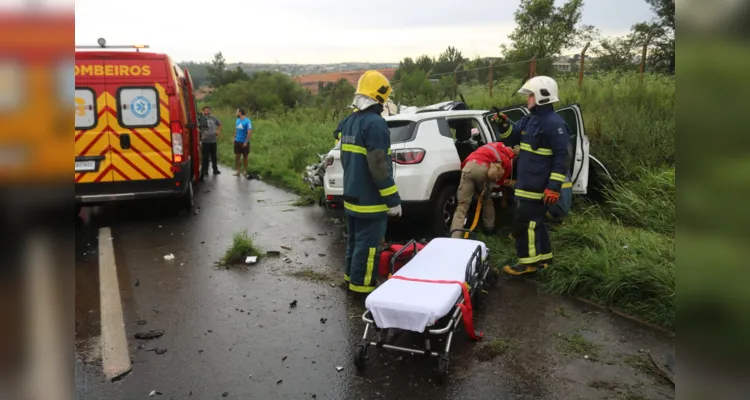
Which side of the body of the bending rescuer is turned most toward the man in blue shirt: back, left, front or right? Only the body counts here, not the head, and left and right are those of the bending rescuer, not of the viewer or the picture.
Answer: left

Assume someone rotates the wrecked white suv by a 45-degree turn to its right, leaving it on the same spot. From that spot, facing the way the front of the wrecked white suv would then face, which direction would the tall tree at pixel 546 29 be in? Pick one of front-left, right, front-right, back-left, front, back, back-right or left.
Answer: left

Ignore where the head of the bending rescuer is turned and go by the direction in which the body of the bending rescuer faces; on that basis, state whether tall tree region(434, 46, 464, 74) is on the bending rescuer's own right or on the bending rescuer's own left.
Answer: on the bending rescuer's own left

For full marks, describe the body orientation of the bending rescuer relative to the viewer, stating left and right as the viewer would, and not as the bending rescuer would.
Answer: facing away from the viewer and to the right of the viewer

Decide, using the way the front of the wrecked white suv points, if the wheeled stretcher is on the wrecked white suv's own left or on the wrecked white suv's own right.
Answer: on the wrecked white suv's own right

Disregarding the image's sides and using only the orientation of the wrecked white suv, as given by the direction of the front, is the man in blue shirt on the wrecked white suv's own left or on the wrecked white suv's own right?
on the wrecked white suv's own left

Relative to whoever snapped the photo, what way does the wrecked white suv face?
facing away from the viewer and to the right of the viewer

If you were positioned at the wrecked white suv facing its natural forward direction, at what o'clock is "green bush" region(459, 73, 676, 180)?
The green bush is roughly at 12 o'clock from the wrecked white suv.

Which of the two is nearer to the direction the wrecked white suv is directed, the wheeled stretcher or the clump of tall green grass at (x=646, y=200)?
the clump of tall green grass

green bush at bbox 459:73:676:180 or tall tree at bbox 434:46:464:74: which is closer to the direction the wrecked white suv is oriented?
the green bush

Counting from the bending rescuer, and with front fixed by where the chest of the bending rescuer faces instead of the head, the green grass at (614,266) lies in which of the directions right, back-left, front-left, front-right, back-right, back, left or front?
right

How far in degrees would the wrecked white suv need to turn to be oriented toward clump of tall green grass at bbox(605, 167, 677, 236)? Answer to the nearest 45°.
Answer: approximately 45° to its right
